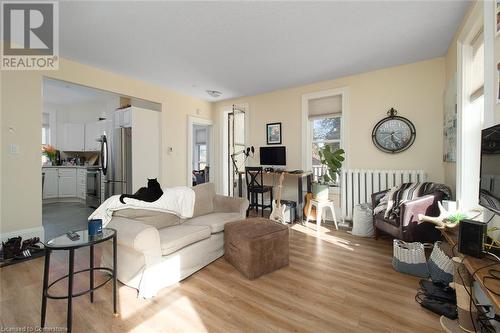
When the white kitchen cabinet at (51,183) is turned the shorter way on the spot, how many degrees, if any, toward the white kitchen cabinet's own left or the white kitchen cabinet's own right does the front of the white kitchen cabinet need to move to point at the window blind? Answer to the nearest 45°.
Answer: approximately 45° to the white kitchen cabinet's own left

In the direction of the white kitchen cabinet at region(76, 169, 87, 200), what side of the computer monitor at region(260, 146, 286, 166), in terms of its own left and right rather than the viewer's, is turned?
right

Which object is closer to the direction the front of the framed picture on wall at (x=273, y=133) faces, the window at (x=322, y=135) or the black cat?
the black cat

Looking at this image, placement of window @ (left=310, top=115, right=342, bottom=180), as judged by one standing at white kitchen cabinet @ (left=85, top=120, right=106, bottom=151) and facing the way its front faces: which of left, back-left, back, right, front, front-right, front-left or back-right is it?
left

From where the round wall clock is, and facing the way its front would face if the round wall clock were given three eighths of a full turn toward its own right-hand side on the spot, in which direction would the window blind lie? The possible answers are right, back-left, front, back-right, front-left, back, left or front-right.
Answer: front-left

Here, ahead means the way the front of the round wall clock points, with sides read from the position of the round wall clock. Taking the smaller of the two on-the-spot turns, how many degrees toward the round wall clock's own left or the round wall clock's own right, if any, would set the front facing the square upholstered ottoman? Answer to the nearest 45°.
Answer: approximately 45° to the round wall clock's own right

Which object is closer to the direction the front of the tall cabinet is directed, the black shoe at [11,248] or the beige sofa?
the black shoe

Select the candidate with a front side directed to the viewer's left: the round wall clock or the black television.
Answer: the black television

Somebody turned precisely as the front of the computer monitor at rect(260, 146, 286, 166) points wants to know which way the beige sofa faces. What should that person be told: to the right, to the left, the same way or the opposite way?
to the left

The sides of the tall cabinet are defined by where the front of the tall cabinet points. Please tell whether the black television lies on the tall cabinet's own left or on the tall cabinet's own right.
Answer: on the tall cabinet's own left
